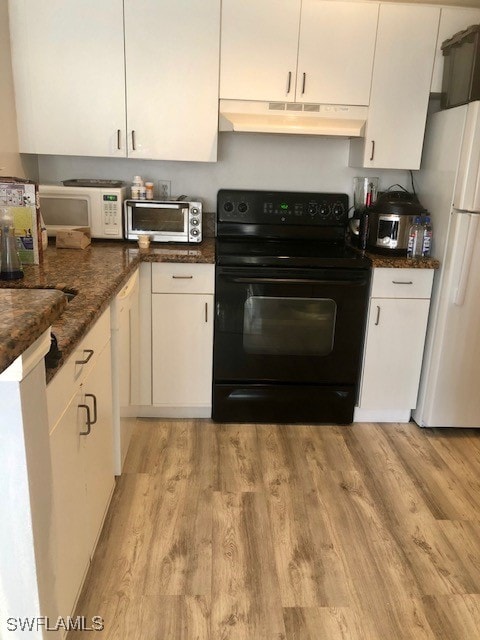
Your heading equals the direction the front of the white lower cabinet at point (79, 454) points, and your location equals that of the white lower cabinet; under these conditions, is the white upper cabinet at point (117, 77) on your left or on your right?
on your left

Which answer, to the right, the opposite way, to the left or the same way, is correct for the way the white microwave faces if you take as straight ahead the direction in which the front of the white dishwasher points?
to the right

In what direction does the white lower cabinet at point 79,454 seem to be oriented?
to the viewer's right

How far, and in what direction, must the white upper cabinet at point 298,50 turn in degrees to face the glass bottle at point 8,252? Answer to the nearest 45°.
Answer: approximately 45° to its right

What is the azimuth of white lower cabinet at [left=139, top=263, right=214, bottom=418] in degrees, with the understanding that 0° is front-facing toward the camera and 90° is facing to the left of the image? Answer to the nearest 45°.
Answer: approximately 0°

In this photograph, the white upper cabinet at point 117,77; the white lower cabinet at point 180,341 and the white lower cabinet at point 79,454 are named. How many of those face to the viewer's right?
1

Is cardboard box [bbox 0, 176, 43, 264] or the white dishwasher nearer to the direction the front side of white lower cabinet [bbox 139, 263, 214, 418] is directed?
the white dishwasher

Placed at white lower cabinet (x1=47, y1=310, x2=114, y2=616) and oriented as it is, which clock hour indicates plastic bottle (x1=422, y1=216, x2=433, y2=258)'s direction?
The plastic bottle is roughly at 11 o'clock from the white lower cabinet.

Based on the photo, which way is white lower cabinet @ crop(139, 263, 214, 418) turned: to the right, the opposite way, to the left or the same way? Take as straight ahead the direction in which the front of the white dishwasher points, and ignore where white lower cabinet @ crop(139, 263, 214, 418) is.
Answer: to the right

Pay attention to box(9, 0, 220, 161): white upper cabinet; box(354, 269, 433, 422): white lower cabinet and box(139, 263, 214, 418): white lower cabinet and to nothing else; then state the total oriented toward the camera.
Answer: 3

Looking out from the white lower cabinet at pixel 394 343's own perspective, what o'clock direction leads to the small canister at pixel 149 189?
The small canister is roughly at 3 o'clock from the white lower cabinet.

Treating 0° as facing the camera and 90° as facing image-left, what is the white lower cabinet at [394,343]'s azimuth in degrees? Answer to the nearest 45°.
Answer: approximately 0°

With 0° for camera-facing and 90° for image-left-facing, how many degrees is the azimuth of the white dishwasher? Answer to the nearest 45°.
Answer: approximately 270°
